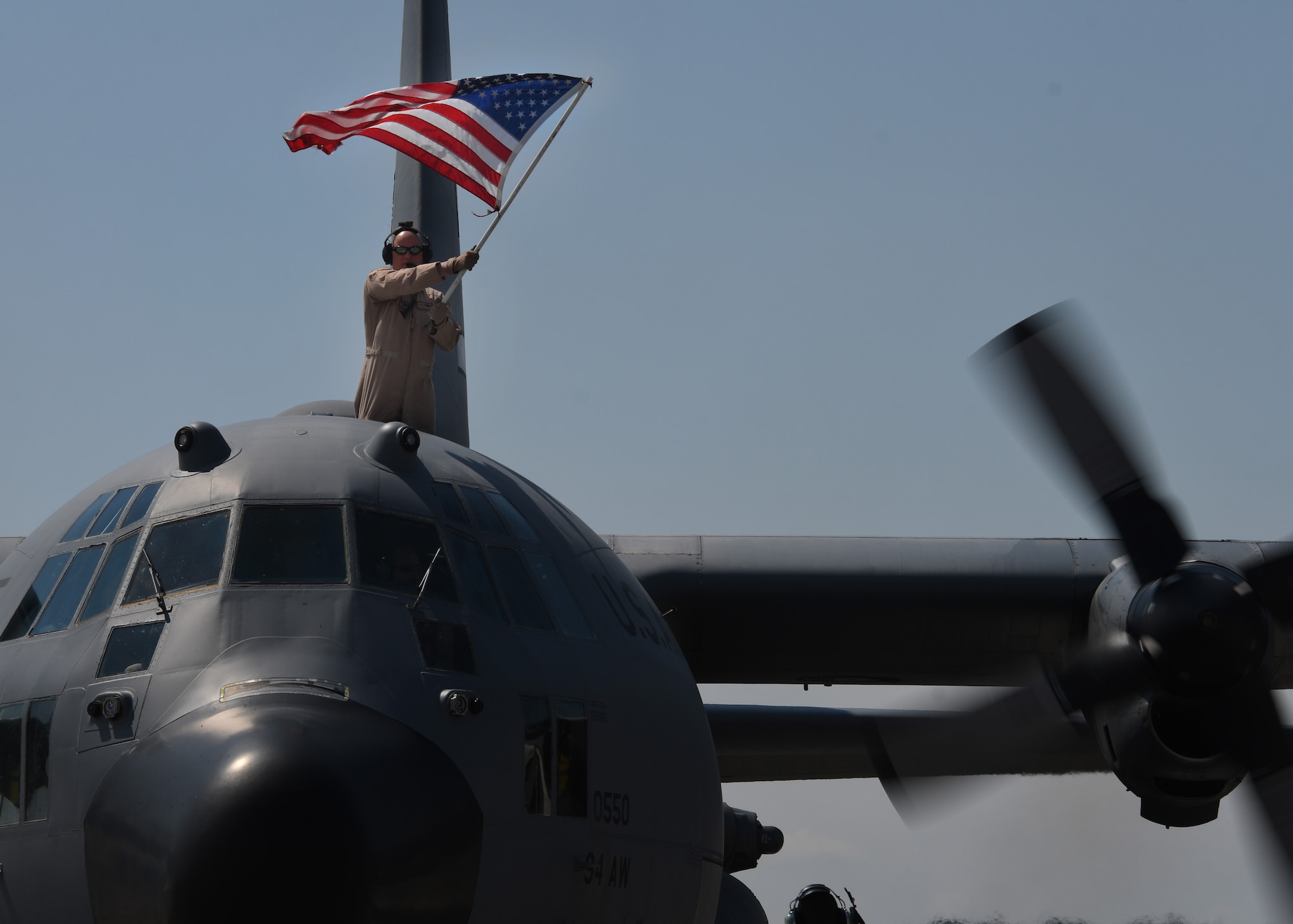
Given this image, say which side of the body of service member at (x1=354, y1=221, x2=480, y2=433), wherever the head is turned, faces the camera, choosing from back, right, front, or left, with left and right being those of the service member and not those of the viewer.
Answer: front
